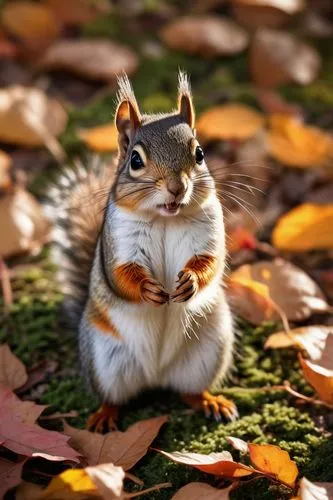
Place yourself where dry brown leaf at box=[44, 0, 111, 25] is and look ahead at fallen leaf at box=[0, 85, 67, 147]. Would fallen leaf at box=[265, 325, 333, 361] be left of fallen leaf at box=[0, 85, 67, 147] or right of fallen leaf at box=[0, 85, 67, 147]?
left

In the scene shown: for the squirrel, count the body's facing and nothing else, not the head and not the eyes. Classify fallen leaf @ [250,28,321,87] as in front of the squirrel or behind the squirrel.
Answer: behind

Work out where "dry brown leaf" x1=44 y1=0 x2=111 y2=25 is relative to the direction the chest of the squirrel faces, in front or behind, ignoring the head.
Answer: behind

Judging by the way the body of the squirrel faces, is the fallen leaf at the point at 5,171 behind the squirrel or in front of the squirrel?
behind

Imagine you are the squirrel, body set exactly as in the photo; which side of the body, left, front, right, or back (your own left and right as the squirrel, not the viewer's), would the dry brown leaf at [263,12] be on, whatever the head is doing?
back

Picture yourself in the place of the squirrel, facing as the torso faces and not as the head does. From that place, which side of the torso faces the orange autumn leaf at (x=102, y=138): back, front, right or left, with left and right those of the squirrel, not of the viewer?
back

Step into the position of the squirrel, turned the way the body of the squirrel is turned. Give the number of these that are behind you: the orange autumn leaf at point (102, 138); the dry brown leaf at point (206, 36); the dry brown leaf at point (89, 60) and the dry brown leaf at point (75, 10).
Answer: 4

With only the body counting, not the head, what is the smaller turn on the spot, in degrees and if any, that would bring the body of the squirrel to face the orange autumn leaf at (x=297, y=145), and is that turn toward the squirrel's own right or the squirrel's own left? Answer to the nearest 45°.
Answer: approximately 135° to the squirrel's own left
